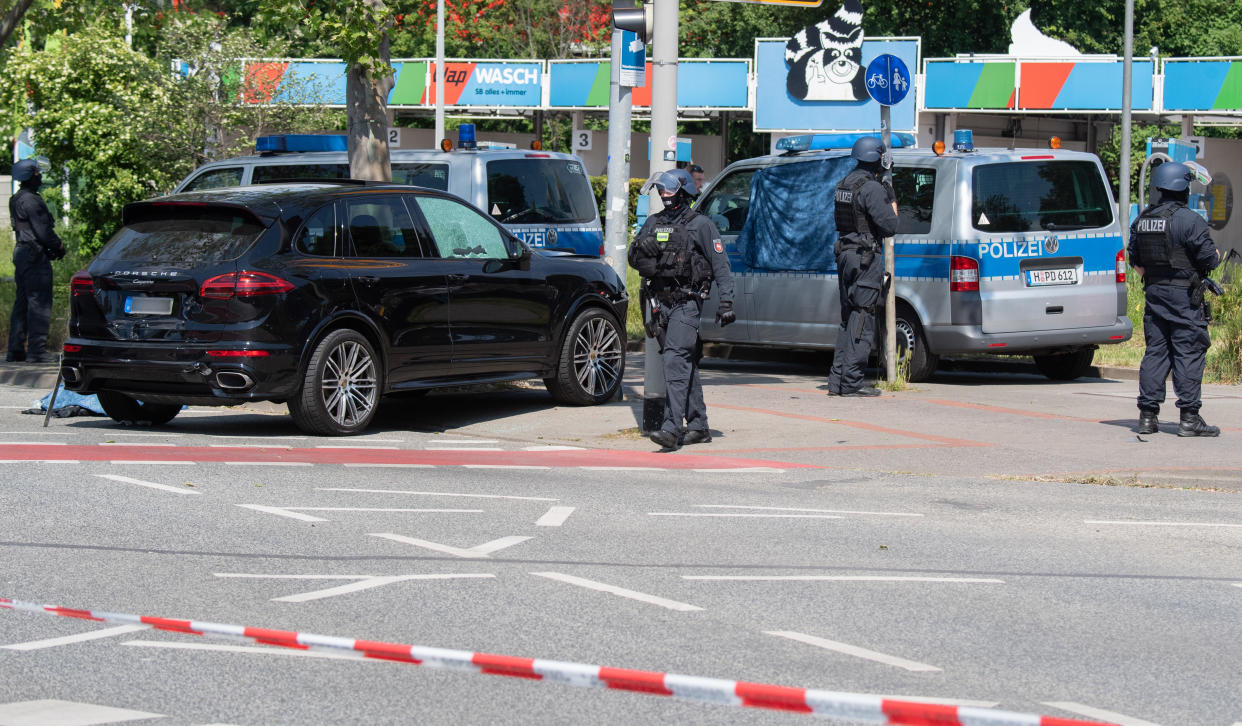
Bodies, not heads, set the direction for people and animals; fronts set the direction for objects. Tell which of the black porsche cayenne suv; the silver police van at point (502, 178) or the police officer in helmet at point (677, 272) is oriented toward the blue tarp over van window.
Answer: the black porsche cayenne suv

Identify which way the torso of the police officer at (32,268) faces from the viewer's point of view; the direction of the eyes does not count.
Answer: to the viewer's right

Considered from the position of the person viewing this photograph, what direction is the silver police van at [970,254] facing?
facing away from the viewer and to the left of the viewer

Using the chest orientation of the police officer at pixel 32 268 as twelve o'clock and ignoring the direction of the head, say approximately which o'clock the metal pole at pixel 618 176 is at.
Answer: The metal pole is roughly at 1 o'clock from the police officer.

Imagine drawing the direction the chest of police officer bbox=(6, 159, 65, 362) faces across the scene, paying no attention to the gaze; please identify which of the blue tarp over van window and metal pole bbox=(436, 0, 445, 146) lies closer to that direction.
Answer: the blue tarp over van window

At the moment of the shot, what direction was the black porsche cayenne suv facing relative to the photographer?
facing away from the viewer and to the right of the viewer

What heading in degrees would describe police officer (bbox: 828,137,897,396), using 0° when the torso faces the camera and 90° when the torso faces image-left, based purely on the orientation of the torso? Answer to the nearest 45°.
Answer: approximately 225°

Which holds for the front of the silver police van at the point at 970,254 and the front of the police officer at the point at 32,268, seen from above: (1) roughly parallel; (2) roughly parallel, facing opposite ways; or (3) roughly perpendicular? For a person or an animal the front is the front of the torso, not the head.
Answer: roughly perpendicular

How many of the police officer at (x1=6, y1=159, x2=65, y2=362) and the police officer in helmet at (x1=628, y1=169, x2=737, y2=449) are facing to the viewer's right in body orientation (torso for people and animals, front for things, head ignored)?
1
